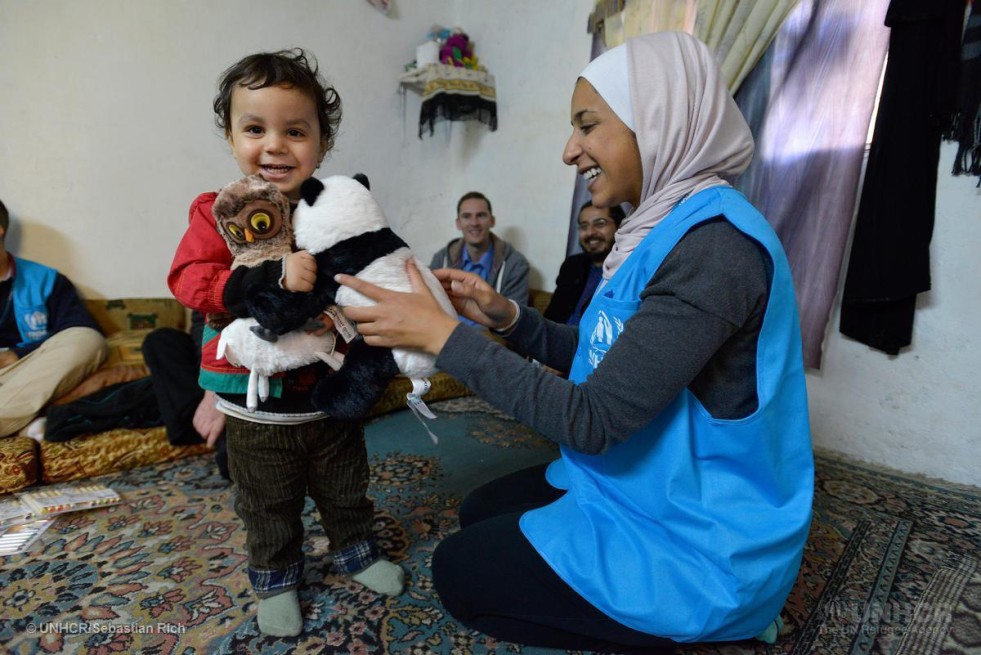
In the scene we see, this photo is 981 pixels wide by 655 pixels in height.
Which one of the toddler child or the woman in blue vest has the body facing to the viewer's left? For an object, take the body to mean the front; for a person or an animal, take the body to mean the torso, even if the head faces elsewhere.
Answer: the woman in blue vest

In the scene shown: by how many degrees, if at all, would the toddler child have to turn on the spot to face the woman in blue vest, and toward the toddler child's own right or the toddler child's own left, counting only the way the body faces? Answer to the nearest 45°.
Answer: approximately 45° to the toddler child's own left

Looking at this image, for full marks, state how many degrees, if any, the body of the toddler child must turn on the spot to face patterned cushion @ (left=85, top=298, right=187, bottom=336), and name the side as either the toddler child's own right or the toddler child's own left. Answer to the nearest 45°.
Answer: approximately 180°

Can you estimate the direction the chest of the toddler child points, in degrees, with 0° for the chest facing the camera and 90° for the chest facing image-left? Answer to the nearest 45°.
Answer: approximately 0°

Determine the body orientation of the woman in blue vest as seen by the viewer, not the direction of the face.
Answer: to the viewer's left

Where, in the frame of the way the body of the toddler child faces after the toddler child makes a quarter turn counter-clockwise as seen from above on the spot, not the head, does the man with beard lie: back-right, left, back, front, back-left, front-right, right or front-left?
front-left

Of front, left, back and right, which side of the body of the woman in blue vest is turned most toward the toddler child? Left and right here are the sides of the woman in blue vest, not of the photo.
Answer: front

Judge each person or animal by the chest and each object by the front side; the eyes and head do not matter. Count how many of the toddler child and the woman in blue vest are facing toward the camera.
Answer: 1

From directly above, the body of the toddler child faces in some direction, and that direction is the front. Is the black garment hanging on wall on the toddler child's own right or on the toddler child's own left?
on the toddler child's own left

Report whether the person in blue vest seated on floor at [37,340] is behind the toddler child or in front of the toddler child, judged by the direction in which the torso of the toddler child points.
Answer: behind

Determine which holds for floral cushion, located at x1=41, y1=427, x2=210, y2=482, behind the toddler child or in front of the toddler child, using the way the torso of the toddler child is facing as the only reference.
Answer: behind

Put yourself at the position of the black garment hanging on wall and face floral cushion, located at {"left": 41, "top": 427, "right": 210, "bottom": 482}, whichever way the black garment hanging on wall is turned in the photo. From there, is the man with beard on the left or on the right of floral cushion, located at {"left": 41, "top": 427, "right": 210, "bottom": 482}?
right
